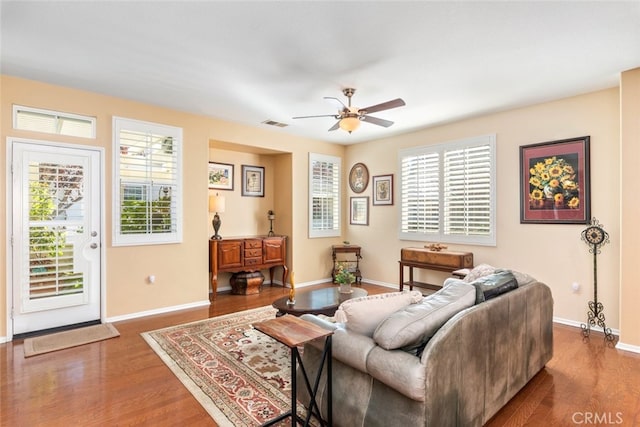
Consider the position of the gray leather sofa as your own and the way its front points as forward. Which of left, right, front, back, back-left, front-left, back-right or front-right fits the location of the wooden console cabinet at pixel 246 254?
front

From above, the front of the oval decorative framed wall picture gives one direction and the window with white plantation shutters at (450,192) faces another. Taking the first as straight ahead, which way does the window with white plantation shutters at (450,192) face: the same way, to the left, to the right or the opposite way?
the same way

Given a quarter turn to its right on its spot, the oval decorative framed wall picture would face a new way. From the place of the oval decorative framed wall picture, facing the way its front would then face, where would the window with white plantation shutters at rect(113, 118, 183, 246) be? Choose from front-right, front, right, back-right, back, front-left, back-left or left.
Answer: left

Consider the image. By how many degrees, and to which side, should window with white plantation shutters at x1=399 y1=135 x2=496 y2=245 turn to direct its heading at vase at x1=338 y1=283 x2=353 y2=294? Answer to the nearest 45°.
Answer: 0° — it already faces it

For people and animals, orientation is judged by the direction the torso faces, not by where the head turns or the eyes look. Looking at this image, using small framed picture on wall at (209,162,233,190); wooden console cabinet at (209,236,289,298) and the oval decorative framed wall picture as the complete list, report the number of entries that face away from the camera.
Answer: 0

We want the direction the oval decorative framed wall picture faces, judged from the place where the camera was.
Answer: facing the viewer and to the left of the viewer

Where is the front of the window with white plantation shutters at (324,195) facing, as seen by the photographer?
facing the viewer and to the right of the viewer

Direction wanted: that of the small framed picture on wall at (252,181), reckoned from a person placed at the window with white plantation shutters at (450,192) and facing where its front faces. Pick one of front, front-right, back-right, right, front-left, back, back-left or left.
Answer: front-right

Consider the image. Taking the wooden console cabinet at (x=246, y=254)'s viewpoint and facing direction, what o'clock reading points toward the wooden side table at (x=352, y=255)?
The wooden side table is roughly at 10 o'clock from the wooden console cabinet.

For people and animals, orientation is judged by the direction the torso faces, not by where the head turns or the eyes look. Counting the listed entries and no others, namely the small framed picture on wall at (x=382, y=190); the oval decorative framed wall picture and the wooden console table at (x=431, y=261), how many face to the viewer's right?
0

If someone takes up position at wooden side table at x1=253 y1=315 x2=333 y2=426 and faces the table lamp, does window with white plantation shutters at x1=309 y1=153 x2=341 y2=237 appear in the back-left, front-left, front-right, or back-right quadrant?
front-right

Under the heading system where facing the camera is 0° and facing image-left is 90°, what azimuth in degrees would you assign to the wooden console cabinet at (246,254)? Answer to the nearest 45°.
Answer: approximately 315°

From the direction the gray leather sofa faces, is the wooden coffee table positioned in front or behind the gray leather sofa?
in front

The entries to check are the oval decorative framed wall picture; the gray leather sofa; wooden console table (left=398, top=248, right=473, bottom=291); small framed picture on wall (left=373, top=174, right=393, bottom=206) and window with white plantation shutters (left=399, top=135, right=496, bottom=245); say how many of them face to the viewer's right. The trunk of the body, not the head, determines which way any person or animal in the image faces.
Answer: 0

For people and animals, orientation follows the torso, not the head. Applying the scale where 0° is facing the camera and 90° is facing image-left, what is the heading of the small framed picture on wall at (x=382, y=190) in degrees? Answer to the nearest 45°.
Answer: approximately 45°

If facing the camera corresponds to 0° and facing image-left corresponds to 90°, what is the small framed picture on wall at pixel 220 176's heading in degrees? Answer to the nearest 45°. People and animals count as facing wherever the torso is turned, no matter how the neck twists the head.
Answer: approximately 315°
